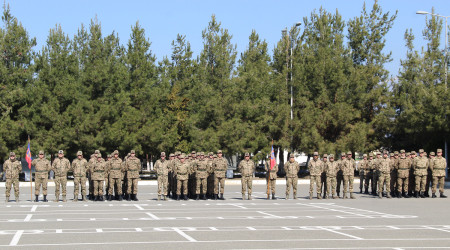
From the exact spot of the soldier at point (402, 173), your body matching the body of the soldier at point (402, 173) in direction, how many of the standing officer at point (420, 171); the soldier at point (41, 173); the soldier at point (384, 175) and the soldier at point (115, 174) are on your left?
1

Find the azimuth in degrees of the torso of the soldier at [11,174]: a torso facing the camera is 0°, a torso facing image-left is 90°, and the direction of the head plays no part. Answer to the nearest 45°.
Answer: approximately 0°

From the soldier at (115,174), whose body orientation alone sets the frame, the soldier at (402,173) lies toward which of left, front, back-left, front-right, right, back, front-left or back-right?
left

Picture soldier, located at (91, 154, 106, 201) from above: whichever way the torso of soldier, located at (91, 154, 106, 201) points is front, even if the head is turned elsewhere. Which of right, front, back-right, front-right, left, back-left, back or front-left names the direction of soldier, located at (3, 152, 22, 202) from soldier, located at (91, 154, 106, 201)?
right

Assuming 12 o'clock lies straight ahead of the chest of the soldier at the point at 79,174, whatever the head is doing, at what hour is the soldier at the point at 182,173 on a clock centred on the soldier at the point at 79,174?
the soldier at the point at 182,173 is roughly at 9 o'clock from the soldier at the point at 79,174.

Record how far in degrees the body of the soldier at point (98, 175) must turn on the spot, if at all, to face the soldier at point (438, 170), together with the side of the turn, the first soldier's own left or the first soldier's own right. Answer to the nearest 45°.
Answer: approximately 90° to the first soldier's own left

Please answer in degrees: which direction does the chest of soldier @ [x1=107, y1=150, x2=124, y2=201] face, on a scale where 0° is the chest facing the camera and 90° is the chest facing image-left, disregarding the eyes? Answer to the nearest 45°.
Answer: approximately 0°
